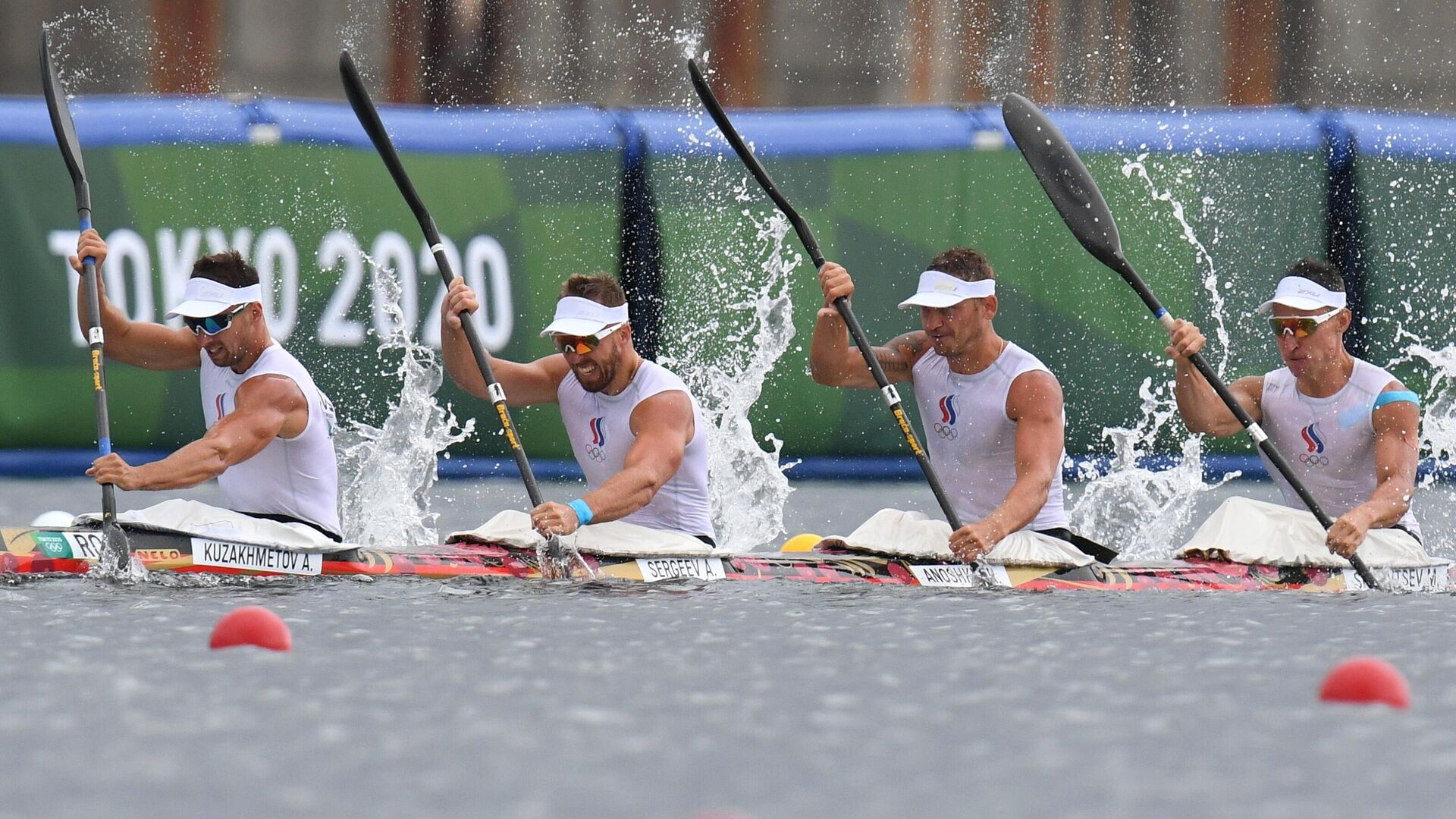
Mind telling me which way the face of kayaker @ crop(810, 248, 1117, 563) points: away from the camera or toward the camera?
toward the camera

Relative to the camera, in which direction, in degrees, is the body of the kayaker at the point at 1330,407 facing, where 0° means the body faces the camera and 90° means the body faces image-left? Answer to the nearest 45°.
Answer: approximately 45°

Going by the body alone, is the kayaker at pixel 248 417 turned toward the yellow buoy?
no

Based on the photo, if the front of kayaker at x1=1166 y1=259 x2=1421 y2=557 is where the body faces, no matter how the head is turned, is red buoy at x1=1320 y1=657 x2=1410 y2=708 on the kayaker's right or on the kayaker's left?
on the kayaker's left

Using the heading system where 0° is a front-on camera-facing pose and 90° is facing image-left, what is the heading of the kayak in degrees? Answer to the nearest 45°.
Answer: approximately 90°

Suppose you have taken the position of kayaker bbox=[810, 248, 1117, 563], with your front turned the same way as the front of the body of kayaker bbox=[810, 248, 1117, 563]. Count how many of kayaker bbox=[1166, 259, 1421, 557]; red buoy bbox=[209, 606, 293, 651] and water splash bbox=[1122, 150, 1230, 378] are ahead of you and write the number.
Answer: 1

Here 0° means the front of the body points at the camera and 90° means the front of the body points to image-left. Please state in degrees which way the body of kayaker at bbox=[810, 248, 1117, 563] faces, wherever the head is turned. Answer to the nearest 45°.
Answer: approximately 45°

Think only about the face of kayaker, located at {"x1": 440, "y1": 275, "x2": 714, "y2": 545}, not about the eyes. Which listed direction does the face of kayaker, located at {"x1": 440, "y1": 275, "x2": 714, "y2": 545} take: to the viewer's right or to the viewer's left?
to the viewer's left

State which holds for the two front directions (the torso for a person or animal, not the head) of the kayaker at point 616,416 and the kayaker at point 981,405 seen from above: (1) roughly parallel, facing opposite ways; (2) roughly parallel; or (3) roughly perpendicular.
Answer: roughly parallel

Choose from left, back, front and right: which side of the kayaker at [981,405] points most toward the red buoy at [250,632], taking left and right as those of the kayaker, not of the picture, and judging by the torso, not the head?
front

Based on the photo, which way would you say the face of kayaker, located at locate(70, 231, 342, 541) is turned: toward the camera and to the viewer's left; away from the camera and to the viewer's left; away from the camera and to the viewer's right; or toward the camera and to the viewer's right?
toward the camera and to the viewer's left

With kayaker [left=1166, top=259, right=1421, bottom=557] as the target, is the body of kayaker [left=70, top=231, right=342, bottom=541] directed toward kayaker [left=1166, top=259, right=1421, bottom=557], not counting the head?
no
